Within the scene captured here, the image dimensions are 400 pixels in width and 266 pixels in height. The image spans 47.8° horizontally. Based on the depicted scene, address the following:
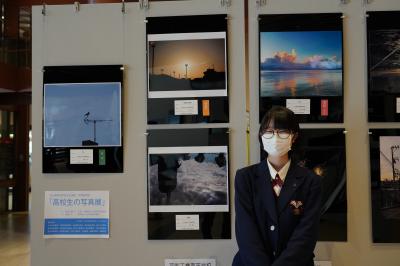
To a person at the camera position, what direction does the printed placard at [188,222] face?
facing the viewer

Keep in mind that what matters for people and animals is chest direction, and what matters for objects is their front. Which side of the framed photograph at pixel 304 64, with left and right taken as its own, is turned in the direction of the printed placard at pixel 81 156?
right

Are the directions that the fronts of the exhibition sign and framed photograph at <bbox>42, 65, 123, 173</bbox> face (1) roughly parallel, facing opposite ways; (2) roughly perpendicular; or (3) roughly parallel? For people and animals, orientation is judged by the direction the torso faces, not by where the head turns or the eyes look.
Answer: roughly parallel

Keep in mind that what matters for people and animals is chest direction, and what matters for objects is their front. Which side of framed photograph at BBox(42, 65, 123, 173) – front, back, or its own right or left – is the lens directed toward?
front

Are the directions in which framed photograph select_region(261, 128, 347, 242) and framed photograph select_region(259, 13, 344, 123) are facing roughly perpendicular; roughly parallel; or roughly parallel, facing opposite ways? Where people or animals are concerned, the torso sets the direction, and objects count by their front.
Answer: roughly parallel

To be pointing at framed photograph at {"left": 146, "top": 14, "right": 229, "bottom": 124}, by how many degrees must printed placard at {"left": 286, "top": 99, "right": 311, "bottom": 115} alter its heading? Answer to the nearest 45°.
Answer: approximately 90° to its right

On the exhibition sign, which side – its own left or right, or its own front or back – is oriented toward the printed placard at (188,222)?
left

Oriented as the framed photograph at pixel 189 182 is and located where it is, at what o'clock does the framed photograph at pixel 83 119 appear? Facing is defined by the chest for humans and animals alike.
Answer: the framed photograph at pixel 83 119 is roughly at 3 o'clock from the framed photograph at pixel 189 182.

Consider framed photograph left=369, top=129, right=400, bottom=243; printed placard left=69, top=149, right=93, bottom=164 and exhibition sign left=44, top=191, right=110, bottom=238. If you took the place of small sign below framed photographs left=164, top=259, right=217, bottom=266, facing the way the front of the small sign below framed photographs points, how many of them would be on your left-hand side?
1

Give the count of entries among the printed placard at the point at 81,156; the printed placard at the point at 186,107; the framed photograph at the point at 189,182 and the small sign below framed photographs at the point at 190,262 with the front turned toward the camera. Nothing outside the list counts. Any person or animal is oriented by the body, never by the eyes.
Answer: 4

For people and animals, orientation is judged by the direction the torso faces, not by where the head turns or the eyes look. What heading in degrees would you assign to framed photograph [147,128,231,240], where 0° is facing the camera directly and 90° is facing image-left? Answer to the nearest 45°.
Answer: approximately 0°
